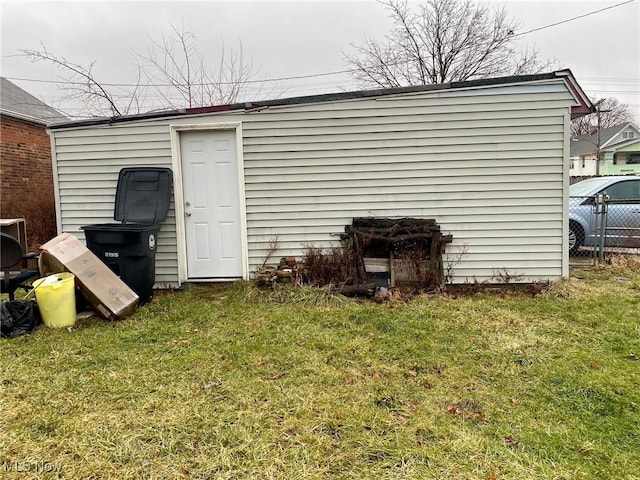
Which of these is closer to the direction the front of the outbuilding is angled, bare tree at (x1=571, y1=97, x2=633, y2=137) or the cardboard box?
the cardboard box

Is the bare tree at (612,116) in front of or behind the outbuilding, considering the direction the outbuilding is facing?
behind

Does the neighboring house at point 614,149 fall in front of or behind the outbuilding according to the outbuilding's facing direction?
behind

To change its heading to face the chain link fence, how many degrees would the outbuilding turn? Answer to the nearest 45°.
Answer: approximately 90° to its left

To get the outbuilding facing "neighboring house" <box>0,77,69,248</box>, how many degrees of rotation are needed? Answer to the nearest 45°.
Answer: approximately 135° to its right

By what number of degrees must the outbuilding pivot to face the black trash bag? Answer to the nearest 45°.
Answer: approximately 45° to its right

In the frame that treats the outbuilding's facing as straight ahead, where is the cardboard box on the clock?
The cardboard box is roughly at 2 o'clock from the outbuilding.

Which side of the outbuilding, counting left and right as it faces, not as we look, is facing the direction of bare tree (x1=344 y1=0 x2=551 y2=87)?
back

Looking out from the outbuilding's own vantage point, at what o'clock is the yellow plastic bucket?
The yellow plastic bucket is roughly at 2 o'clock from the outbuilding.

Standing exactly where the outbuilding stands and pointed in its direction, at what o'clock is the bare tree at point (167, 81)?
The bare tree is roughly at 5 o'clock from the outbuilding.

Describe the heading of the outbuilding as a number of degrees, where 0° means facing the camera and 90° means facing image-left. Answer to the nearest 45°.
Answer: approximately 0°
